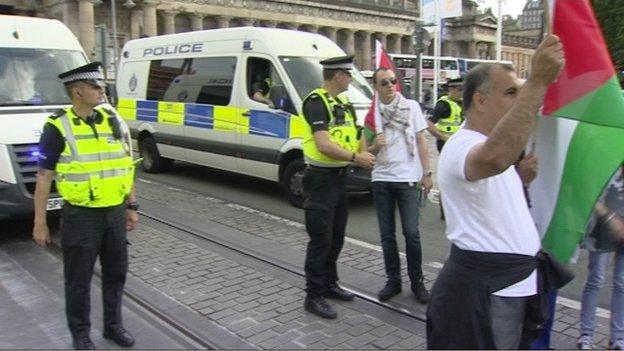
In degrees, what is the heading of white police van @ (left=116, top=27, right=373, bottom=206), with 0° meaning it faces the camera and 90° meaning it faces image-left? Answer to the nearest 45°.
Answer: approximately 315°

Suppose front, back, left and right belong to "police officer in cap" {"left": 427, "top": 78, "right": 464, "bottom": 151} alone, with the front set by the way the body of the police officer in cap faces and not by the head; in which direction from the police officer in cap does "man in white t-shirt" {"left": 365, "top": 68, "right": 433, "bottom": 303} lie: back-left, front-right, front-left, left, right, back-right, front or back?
front-right

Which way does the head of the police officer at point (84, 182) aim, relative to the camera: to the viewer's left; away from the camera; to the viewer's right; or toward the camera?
to the viewer's right

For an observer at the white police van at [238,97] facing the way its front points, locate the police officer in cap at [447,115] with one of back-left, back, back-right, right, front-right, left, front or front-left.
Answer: front

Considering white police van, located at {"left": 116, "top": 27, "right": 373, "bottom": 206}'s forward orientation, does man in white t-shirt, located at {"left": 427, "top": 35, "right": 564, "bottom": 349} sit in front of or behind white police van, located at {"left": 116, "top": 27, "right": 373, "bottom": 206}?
in front

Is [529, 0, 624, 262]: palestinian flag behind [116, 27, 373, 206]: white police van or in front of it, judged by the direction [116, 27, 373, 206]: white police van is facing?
in front

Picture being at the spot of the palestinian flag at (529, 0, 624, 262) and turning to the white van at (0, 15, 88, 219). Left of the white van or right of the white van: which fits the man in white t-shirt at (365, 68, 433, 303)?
right

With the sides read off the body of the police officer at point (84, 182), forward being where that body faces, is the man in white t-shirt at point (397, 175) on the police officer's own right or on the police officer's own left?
on the police officer's own left

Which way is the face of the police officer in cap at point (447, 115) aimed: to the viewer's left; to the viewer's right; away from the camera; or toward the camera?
toward the camera

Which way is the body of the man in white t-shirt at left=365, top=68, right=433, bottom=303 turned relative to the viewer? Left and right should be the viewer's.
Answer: facing the viewer

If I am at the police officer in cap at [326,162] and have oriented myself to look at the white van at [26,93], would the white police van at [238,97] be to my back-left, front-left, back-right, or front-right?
front-right

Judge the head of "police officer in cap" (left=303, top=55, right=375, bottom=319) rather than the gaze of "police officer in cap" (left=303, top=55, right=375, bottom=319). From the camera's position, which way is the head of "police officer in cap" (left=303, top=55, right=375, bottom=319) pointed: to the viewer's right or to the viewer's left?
to the viewer's right

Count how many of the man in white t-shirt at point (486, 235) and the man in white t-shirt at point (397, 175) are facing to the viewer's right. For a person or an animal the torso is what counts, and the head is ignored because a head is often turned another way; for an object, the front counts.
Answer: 1

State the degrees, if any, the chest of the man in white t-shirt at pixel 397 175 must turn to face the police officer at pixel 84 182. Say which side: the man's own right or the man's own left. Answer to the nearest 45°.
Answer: approximately 45° to the man's own right
